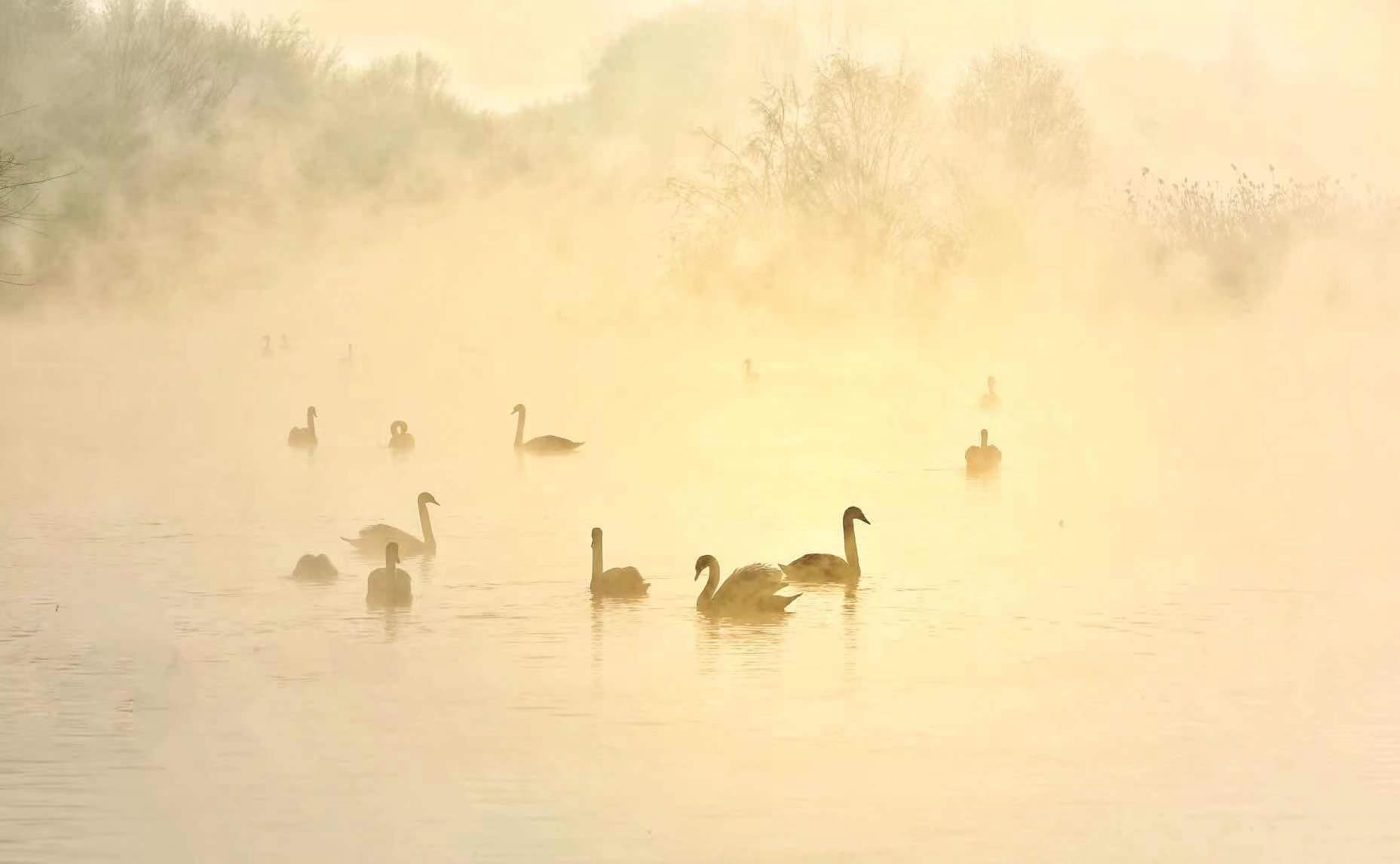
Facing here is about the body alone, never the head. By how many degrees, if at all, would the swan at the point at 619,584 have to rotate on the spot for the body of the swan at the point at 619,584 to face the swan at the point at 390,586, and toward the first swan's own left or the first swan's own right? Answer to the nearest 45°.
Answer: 0° — it already faces it

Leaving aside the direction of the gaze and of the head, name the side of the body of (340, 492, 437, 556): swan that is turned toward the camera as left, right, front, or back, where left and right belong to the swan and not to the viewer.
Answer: right

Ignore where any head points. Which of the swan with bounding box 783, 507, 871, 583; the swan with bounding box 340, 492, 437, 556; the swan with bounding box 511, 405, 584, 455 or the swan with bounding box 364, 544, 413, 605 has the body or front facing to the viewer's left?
the swan with bounding box 511, 405, 584, 455

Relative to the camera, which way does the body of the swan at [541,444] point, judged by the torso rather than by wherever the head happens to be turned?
to the viewer's left

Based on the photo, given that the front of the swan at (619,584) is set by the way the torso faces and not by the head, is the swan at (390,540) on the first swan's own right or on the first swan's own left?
on the first swan's own right

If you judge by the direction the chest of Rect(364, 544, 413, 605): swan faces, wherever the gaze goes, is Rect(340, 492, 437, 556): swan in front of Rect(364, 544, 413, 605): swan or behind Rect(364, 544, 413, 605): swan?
behind

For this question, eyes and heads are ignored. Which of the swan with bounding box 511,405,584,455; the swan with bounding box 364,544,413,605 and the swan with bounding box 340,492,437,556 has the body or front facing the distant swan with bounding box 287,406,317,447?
the swan with bounding box 511,405,584,455

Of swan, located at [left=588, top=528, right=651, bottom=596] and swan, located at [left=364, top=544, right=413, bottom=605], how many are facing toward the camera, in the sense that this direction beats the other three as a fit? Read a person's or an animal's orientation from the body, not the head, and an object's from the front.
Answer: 1

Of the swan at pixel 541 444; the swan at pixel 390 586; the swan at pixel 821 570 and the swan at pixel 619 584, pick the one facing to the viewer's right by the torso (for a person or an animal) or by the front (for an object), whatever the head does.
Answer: the swan at pixel 821 570

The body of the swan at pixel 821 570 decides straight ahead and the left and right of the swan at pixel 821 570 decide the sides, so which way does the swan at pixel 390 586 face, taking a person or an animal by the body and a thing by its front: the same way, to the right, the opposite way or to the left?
to the right

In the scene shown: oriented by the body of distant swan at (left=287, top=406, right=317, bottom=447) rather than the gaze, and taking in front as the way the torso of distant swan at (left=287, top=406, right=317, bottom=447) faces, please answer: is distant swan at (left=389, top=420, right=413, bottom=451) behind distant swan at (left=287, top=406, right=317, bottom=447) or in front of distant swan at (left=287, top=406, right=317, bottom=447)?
in front

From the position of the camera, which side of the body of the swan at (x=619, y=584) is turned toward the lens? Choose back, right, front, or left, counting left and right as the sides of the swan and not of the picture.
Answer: left

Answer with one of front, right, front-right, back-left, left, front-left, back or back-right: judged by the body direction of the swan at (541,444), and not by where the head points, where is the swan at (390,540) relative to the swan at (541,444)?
left

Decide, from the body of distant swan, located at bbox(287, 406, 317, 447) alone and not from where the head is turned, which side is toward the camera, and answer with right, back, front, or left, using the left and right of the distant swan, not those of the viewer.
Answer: right

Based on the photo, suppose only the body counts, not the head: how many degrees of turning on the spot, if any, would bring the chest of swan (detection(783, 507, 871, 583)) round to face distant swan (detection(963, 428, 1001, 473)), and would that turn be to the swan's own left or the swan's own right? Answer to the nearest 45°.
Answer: approximately 90° to the swan's own left
